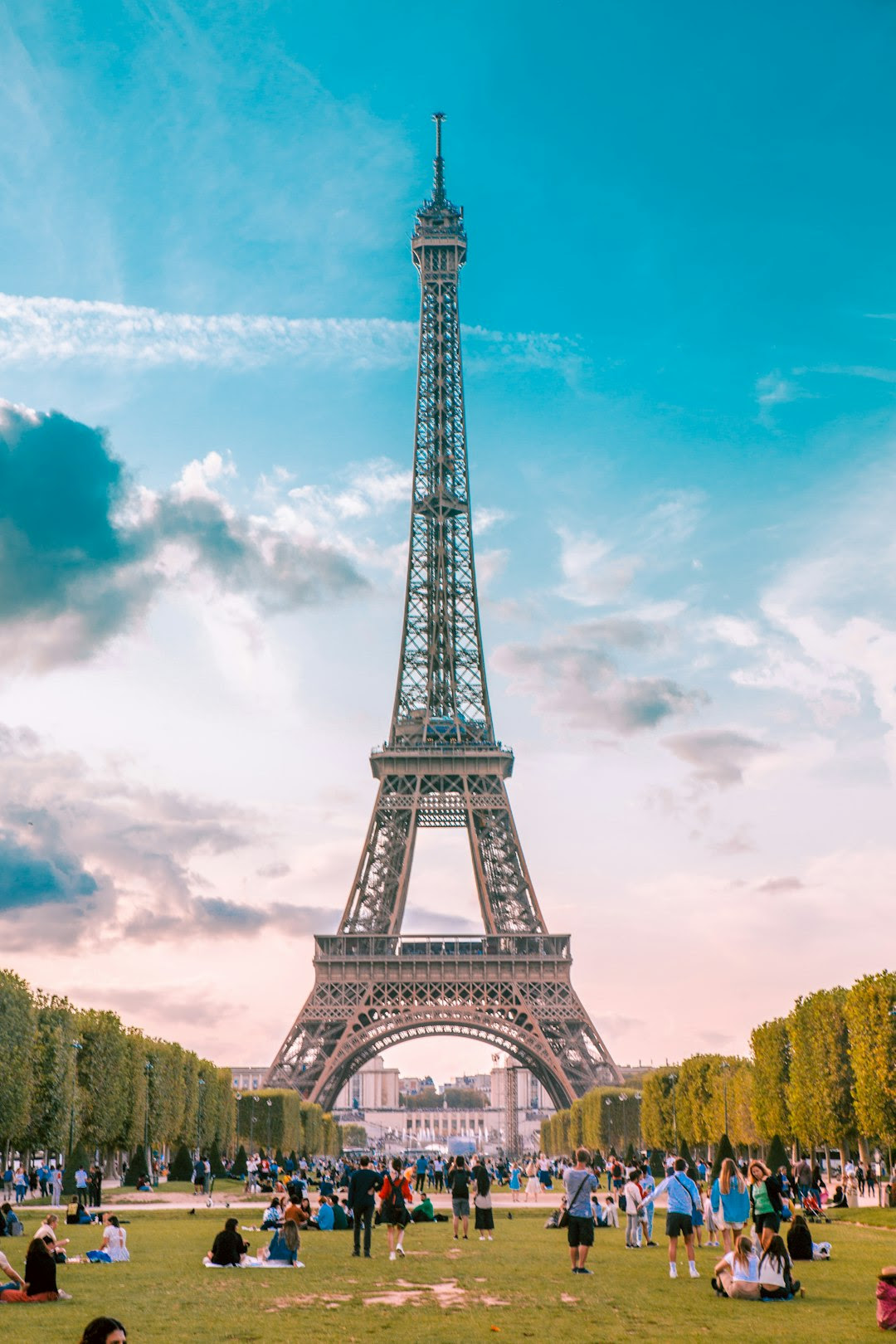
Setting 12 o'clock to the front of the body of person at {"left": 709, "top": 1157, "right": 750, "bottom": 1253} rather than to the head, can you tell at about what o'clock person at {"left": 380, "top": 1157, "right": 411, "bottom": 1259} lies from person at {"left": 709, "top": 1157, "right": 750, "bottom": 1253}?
person at {"left": 380, "top": 1157, "right": 411, "bottom": 1259} is roughly at 10 o'clock from person at {"left": 709, "top": 1157, "right": 750, "bottom": 1253}.

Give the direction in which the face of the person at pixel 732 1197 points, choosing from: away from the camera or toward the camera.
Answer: away from the camera

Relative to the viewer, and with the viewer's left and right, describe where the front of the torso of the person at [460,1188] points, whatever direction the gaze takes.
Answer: facing away from the viewer

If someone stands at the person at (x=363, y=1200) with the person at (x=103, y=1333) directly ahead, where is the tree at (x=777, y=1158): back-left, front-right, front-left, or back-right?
back-left

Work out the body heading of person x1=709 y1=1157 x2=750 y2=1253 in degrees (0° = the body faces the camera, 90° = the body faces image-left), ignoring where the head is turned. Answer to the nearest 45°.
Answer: approximately 180°

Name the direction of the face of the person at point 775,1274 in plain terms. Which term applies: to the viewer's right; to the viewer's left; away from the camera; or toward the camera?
away from the camera

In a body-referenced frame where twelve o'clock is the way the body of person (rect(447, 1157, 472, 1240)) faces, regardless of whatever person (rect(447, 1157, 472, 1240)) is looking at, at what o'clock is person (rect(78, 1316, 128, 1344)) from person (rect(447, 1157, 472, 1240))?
person (rect(78, 1316, 128, 1344)) is roughly at 6 o'clock from person (rect(447, 1157, 472, 1240)).
